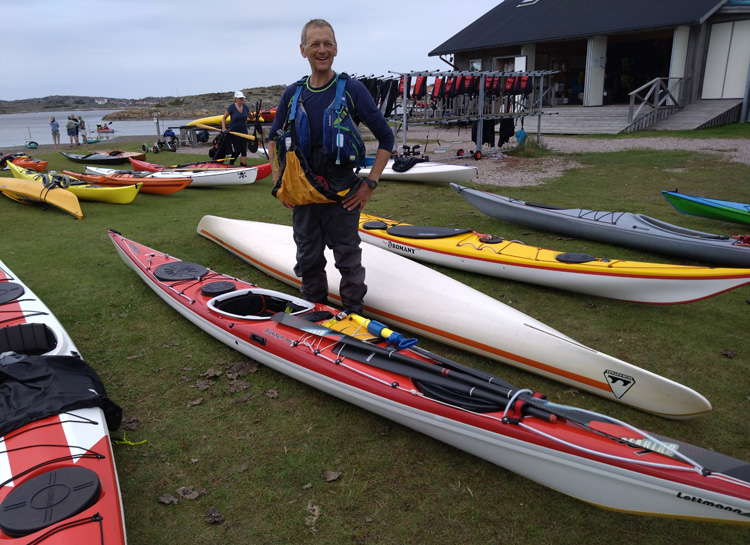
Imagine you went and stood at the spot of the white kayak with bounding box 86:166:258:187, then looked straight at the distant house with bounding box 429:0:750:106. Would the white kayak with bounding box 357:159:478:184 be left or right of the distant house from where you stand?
right

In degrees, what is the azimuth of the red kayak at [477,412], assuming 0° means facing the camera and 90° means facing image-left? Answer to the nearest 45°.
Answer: approximately 315°

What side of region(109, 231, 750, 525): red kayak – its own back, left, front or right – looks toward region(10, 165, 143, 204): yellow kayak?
back

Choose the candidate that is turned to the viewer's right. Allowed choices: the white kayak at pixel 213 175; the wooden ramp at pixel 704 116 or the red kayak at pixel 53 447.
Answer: the white kayak

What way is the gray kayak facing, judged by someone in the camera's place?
facing away from the viewer and to the left of the viewer

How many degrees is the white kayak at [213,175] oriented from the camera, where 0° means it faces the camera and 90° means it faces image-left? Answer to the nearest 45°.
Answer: approximately 270°

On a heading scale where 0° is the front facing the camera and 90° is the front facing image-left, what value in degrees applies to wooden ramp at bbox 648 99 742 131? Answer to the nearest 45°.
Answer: approximately 45°
